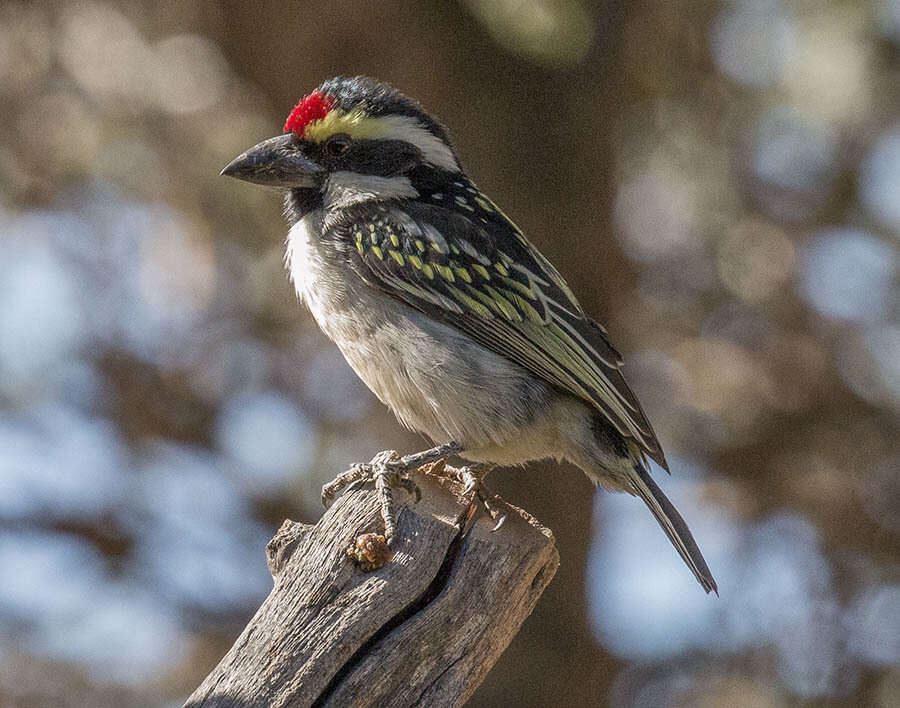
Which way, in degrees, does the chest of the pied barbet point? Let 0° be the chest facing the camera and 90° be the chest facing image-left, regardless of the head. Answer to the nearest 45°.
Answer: approximately 90°
